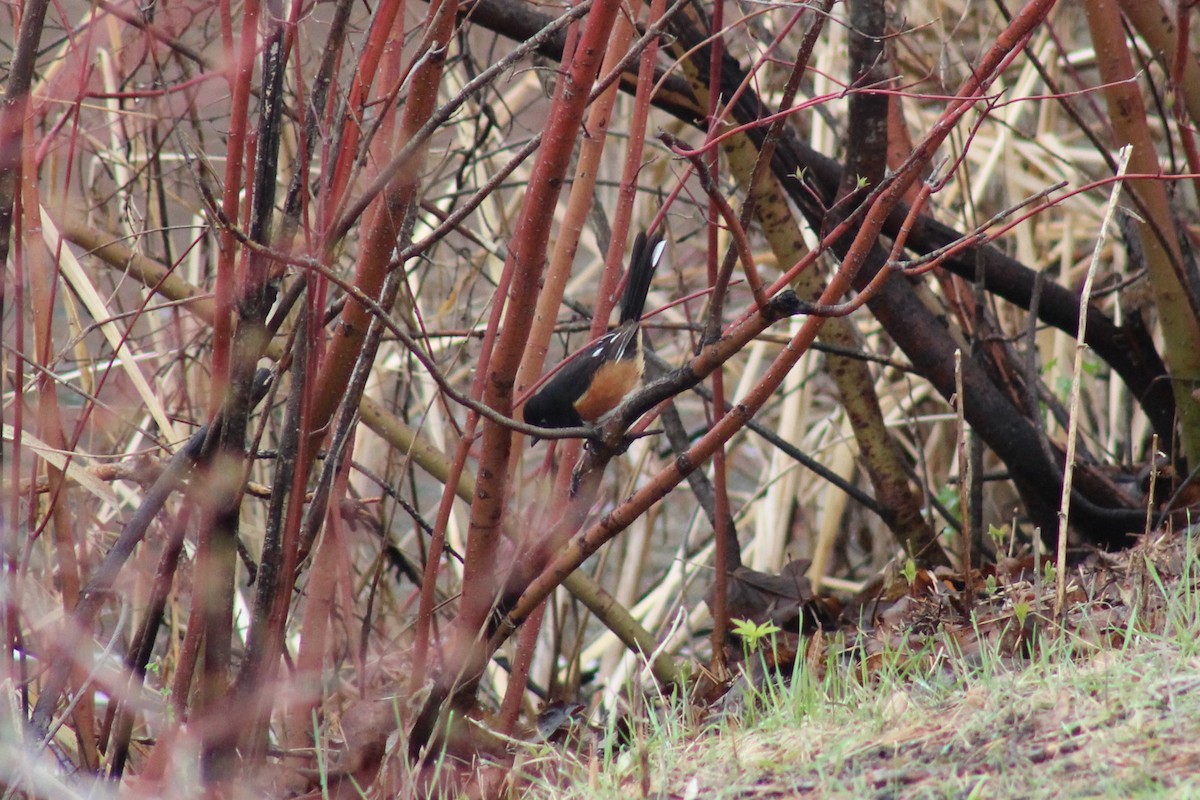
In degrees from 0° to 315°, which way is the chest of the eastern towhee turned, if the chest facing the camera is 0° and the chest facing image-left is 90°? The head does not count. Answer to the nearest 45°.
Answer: approximately 90°
